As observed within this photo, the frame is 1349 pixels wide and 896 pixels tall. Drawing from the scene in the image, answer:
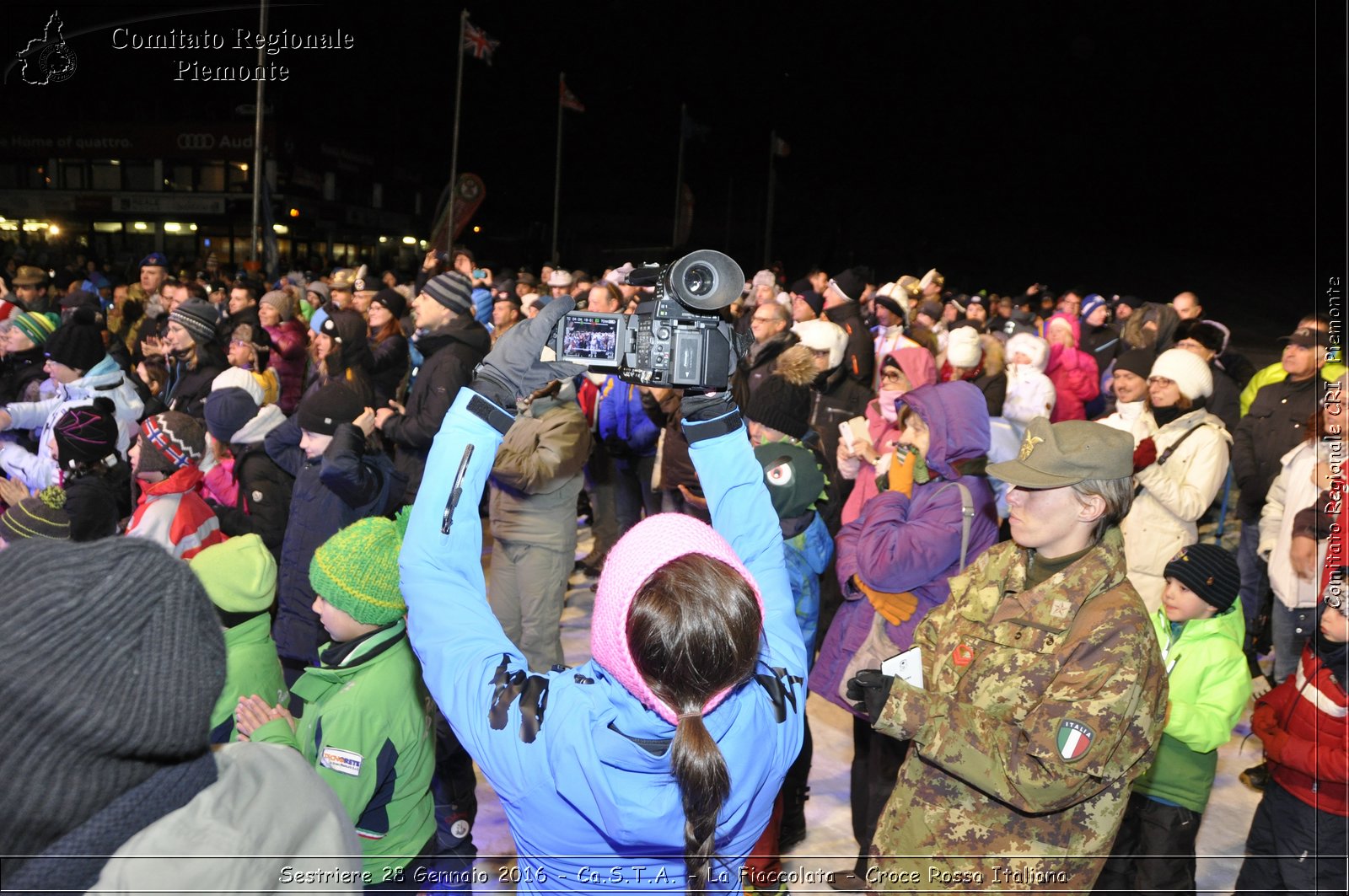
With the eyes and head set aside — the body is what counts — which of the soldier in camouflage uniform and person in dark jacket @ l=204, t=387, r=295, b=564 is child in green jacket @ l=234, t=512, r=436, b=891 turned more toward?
the person in dark jacket

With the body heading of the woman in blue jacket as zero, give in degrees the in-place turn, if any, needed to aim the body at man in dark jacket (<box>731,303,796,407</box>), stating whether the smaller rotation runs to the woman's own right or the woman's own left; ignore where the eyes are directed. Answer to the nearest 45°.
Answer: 0° — they already face them

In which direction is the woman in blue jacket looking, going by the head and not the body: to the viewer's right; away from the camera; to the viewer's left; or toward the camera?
away from the camera

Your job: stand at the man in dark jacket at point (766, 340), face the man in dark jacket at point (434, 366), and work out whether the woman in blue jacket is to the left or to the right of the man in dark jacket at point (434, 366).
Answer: left

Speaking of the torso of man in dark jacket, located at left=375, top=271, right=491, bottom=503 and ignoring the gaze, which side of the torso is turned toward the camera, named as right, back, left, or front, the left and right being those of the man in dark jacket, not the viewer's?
left

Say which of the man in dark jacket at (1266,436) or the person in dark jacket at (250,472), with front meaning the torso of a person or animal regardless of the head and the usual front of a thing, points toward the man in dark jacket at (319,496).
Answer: the man in dark jacket at (1266,436)

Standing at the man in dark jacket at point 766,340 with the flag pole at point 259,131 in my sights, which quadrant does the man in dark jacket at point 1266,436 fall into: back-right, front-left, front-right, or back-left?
back-right

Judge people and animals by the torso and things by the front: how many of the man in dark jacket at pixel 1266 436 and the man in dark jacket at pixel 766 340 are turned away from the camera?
0

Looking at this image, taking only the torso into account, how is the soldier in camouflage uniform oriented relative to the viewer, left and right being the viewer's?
facing the viewer and to the left of the viewer
